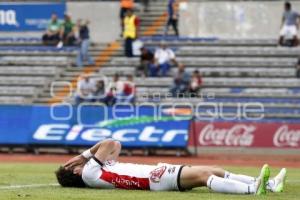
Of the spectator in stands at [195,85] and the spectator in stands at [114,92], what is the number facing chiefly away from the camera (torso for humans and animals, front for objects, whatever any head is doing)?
0

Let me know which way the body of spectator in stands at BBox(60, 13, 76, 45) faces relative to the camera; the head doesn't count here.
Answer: toward the camera

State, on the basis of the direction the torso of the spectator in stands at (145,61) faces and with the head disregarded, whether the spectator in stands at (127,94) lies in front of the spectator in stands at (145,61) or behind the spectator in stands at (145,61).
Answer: in front

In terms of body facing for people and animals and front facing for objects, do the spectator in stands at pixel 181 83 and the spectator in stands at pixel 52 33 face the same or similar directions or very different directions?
same or similar directions

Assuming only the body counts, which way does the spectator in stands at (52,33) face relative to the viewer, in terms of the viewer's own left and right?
facing the viewer and to the left of the viewer

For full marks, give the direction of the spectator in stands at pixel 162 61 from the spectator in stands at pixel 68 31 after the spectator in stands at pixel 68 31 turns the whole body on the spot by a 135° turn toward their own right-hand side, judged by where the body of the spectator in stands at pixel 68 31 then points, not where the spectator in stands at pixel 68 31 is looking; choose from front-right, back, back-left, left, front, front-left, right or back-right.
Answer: back

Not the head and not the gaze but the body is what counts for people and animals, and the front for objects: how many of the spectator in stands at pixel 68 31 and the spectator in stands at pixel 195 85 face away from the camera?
0

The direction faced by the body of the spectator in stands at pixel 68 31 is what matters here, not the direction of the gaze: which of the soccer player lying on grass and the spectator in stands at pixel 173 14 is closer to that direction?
the soccer player lying on grass

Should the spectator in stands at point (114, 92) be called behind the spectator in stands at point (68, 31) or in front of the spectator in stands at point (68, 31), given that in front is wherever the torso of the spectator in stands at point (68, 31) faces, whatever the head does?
in front

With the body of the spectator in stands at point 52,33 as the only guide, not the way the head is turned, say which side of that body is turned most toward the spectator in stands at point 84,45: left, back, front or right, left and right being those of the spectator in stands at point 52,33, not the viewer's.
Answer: left

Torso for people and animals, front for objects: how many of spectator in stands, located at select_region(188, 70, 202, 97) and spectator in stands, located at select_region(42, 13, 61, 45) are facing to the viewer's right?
0

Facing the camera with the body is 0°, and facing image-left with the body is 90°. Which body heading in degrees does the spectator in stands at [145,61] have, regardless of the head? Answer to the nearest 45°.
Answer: approximately 45°

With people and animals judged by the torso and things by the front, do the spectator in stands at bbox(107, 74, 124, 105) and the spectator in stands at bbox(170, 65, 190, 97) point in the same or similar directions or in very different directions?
same or similar directions

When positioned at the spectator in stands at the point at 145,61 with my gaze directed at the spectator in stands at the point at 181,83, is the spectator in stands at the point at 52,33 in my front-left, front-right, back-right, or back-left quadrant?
back-right
